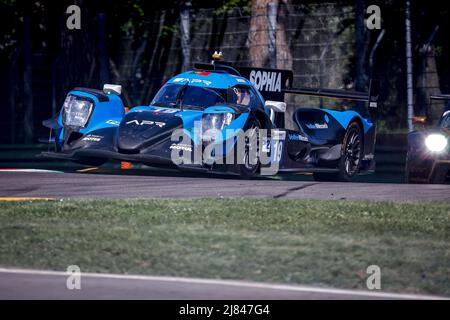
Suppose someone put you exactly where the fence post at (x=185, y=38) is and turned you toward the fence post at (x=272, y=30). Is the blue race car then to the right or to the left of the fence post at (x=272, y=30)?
right

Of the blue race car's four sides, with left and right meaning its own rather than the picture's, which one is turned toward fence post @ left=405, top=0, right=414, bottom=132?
back

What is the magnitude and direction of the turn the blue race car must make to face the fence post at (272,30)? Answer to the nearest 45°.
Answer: approximately 135° to its right

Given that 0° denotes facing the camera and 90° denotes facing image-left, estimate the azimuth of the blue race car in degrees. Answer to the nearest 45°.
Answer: approximately 45°

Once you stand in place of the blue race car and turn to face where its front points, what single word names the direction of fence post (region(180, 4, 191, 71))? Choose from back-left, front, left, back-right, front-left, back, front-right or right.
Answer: back-right
